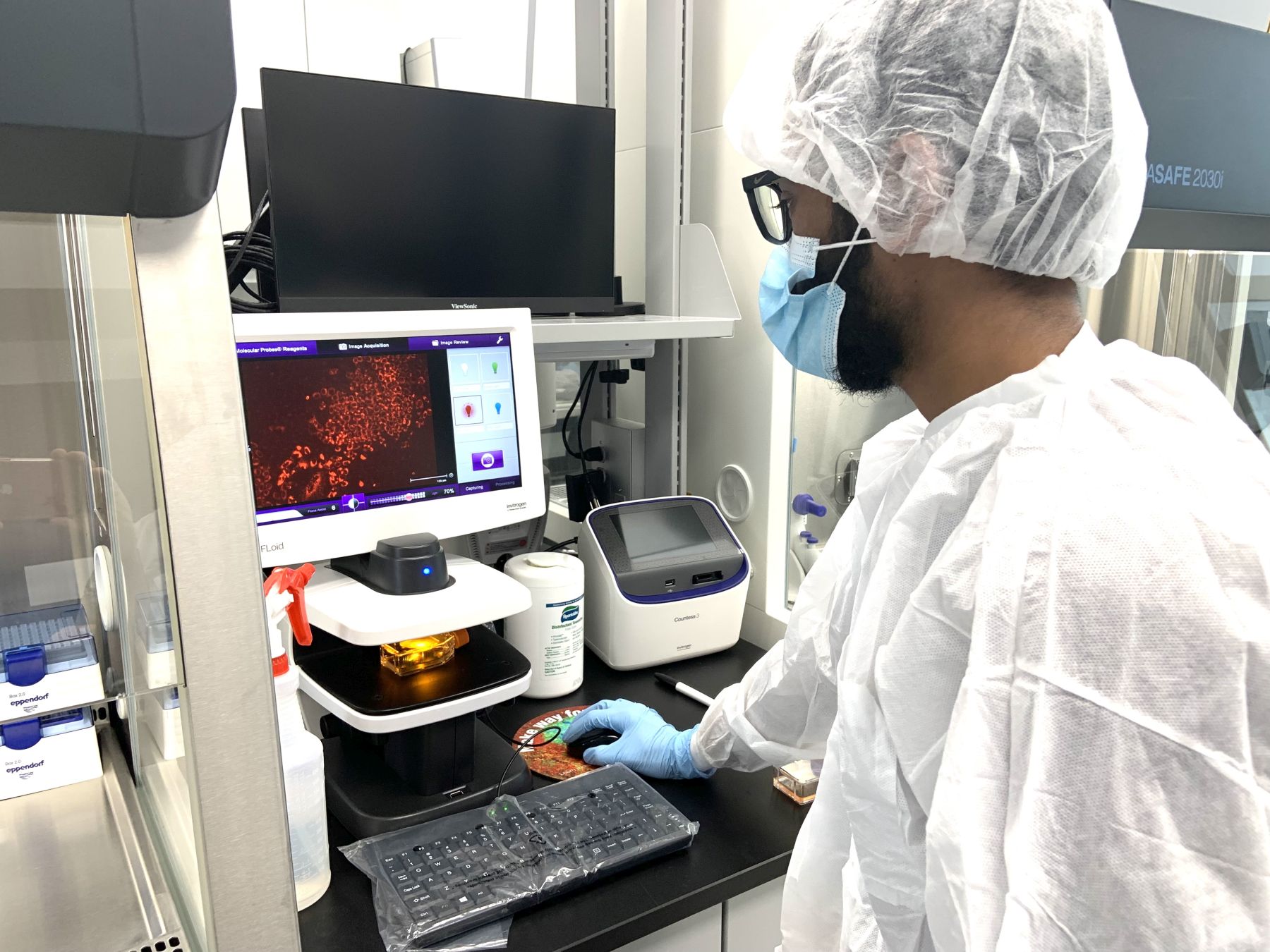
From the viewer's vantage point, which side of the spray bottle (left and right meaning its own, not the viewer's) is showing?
right

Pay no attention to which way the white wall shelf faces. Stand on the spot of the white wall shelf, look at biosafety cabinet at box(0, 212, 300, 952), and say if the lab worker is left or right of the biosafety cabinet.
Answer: left

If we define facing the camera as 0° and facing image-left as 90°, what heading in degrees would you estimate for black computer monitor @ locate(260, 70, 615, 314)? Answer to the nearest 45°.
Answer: approximately 315°

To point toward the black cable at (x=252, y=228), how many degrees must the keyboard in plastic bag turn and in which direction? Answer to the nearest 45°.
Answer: approximately 180°
